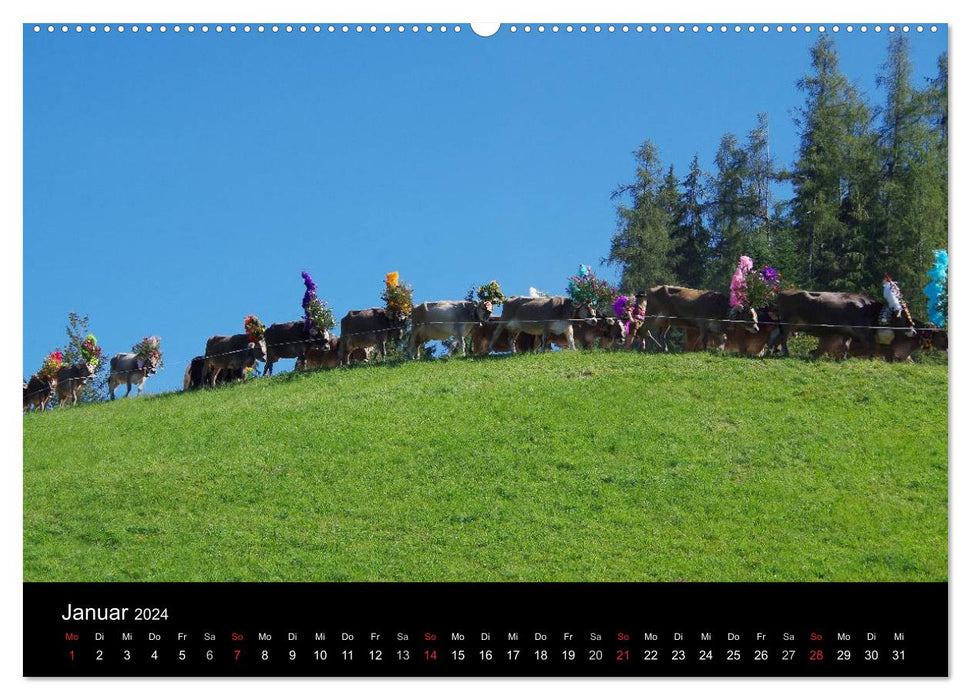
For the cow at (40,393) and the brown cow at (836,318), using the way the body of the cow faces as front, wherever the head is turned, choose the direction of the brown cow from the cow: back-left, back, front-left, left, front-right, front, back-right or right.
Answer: front-right

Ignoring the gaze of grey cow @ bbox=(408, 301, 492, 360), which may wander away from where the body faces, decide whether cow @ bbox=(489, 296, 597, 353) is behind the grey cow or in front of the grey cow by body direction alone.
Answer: in front

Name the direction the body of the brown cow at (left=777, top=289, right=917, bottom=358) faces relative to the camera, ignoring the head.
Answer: to the viewer's right

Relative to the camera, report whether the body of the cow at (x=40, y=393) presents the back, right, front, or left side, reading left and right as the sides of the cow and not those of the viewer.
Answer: right

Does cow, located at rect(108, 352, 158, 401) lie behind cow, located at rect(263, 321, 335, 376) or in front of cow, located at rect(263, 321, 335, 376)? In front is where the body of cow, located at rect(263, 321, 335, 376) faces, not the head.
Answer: behind

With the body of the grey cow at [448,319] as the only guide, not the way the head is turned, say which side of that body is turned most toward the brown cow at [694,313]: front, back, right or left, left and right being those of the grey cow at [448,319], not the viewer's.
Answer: front

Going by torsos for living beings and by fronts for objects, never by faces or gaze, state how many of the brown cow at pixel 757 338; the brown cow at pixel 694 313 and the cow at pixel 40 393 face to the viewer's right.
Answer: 3

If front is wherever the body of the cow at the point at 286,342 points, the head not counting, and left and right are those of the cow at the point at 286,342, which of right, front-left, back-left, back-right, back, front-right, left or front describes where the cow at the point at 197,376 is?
back

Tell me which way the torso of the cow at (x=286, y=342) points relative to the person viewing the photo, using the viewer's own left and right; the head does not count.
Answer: facing to the right of the viewer

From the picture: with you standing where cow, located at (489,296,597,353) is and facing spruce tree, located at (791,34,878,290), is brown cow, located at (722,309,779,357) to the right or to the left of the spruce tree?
right

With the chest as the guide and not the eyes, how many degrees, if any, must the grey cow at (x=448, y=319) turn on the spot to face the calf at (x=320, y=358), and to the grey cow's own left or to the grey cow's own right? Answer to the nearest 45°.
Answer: approximately 135° to the grey cow's own left

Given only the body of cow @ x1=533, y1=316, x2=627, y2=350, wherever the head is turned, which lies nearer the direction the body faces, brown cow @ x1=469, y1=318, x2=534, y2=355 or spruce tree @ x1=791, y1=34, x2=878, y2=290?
the spruce tree

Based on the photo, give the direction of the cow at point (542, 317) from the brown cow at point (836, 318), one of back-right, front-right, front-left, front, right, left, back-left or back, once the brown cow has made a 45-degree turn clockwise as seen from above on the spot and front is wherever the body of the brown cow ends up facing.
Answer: back-right

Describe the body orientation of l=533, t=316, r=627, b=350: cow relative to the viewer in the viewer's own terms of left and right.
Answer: facing to the right of the viewer

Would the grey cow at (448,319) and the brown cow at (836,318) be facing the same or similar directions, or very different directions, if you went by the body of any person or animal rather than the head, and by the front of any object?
same or similar directions

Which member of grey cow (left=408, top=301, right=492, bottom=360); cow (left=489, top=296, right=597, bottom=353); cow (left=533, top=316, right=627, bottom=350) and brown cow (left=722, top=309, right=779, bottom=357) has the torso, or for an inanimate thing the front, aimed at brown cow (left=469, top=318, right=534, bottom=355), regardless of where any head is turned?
grey cow (left=408, top=301, right=492, bottom=360)

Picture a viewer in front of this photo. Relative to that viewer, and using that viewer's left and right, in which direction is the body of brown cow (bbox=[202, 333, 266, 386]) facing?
facing to the right of the viewer
